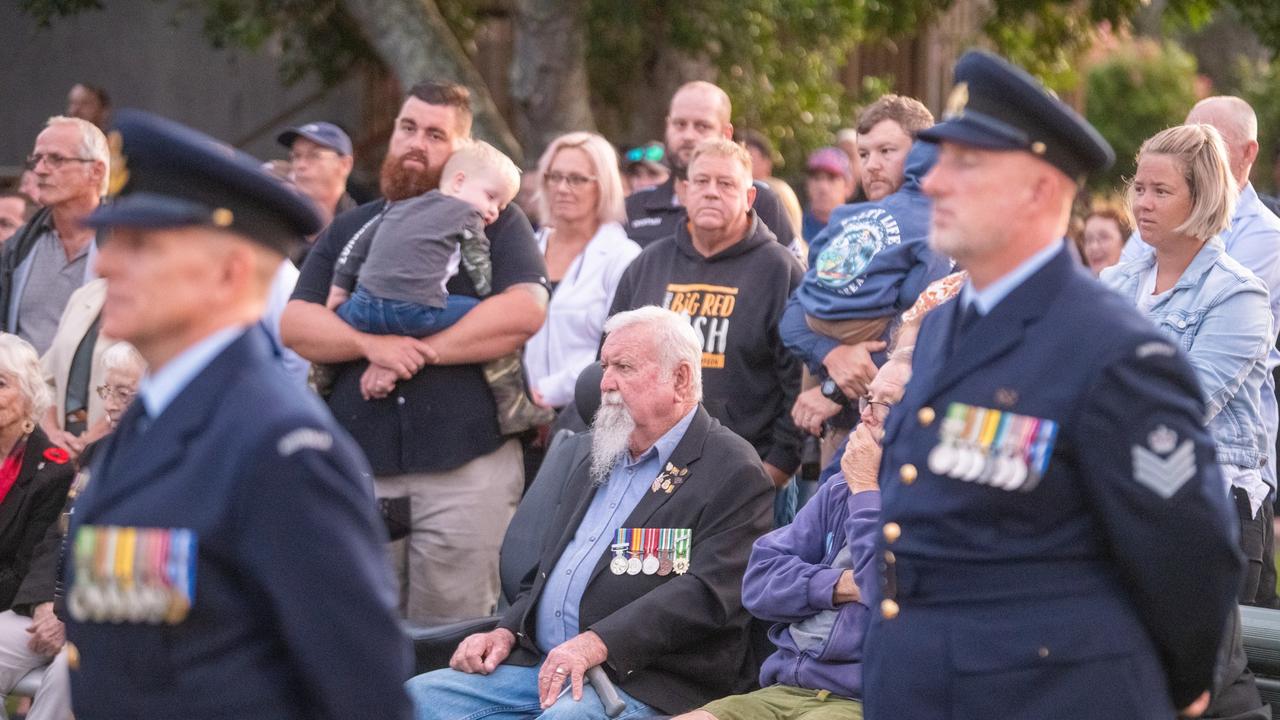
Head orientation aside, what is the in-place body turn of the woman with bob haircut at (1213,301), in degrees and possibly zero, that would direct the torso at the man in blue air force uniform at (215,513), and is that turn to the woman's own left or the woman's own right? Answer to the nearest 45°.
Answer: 0° — they already face them

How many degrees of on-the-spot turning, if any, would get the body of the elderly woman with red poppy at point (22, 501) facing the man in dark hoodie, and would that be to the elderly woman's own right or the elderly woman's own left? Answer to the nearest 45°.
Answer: approximately 135° to the elderly woman's own left

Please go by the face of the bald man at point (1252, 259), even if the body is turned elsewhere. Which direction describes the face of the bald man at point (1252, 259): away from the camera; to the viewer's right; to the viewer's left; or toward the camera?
to the viewer's left

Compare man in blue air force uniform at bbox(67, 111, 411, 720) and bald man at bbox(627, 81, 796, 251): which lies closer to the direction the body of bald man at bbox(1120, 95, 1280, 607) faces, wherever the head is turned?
the man in blue air force uniform

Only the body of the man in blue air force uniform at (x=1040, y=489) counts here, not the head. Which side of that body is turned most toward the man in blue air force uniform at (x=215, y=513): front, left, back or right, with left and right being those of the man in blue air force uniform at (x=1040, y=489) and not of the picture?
front

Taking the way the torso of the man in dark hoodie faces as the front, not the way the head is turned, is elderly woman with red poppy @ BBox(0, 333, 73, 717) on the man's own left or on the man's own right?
on the man's own right

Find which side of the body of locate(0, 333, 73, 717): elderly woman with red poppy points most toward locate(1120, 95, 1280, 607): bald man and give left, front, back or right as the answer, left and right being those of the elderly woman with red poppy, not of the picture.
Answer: left

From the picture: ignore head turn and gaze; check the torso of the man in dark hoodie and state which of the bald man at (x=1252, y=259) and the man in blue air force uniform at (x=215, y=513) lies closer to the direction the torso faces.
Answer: the man in blue air force uniform

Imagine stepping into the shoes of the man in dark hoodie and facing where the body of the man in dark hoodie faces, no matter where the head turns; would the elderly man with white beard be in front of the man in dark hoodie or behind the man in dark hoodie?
in front

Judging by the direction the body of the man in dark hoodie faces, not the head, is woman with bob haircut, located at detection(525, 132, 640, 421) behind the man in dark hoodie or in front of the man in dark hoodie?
behind
